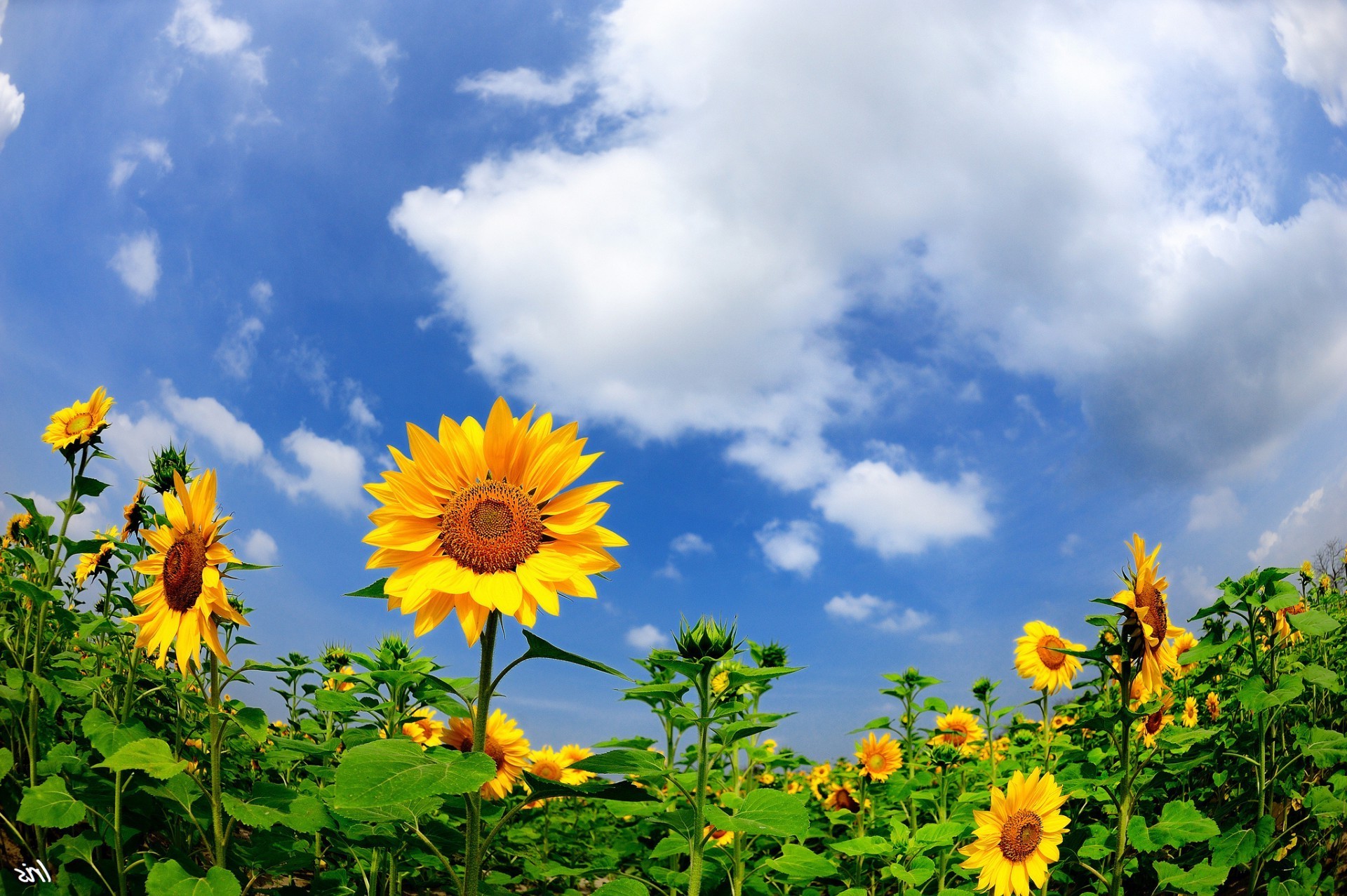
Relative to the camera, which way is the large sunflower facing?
toward the camera

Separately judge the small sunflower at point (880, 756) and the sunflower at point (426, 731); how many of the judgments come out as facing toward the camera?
2

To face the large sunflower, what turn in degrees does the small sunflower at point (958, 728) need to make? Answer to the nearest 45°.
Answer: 0° — it already faces it

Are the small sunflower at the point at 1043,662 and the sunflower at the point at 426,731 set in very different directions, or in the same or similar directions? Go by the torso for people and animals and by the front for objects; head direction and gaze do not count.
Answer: same or similar directions

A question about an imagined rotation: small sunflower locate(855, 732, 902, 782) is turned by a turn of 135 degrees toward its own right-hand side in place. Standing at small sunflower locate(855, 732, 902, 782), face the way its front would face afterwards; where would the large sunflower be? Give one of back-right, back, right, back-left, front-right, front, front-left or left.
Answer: back-left

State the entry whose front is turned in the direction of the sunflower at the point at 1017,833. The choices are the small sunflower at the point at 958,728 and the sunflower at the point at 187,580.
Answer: the small sunflower

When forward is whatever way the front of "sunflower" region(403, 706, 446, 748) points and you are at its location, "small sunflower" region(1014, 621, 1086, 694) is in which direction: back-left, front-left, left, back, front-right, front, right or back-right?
left

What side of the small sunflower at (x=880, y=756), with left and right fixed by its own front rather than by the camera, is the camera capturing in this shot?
front

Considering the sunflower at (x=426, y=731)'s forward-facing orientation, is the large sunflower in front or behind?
in front

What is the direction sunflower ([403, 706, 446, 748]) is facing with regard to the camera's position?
facing the viewer

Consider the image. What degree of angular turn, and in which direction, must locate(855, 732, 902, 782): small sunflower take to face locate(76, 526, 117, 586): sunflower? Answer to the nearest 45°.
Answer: approximately 45° to its right
